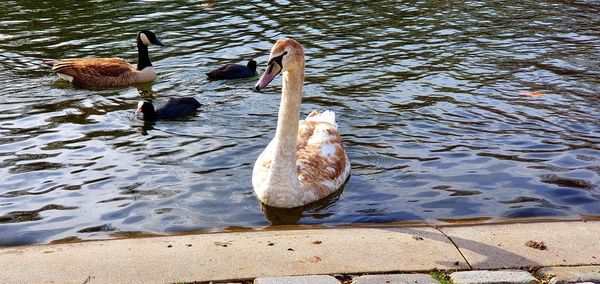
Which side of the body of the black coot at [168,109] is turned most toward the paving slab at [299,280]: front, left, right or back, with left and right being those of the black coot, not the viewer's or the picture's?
left

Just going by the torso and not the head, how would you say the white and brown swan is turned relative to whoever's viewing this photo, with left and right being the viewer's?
facing the viewer and to the left of the viewer

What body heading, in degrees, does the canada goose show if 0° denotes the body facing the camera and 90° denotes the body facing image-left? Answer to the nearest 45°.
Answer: approximately 270°

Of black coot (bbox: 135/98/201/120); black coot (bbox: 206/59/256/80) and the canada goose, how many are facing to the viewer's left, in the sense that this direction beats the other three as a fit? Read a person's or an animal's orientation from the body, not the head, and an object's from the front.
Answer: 1

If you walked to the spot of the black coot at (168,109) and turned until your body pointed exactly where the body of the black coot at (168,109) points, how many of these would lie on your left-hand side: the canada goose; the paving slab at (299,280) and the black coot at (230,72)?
1

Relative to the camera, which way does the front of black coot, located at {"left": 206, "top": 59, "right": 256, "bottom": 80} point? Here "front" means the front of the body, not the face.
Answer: to the viewer's right

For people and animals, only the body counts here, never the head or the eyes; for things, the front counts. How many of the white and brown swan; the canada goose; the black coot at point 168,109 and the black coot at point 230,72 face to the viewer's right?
2

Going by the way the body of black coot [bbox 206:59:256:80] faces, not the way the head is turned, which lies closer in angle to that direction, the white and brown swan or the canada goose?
the white and brown swan

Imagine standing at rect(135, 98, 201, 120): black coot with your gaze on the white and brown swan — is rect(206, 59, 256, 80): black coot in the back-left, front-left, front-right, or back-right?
back-left

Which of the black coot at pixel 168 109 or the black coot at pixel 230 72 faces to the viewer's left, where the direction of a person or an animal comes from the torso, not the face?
the black coot at pixel 168 109

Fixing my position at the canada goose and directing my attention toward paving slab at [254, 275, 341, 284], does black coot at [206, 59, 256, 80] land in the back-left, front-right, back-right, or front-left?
front-left

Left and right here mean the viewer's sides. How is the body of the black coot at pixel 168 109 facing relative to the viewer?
facing to the left of the viewer

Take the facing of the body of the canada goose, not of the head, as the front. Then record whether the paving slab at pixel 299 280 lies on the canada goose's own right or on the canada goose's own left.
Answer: on the canada goose's own right

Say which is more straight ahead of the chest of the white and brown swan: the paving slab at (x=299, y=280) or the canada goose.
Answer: the paving slab

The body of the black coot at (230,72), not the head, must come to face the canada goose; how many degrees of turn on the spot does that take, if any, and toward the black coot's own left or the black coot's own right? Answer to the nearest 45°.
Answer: approximately 180°

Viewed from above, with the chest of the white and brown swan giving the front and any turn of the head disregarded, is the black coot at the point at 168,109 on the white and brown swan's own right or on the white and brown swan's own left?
on the white and brown swan's own right
